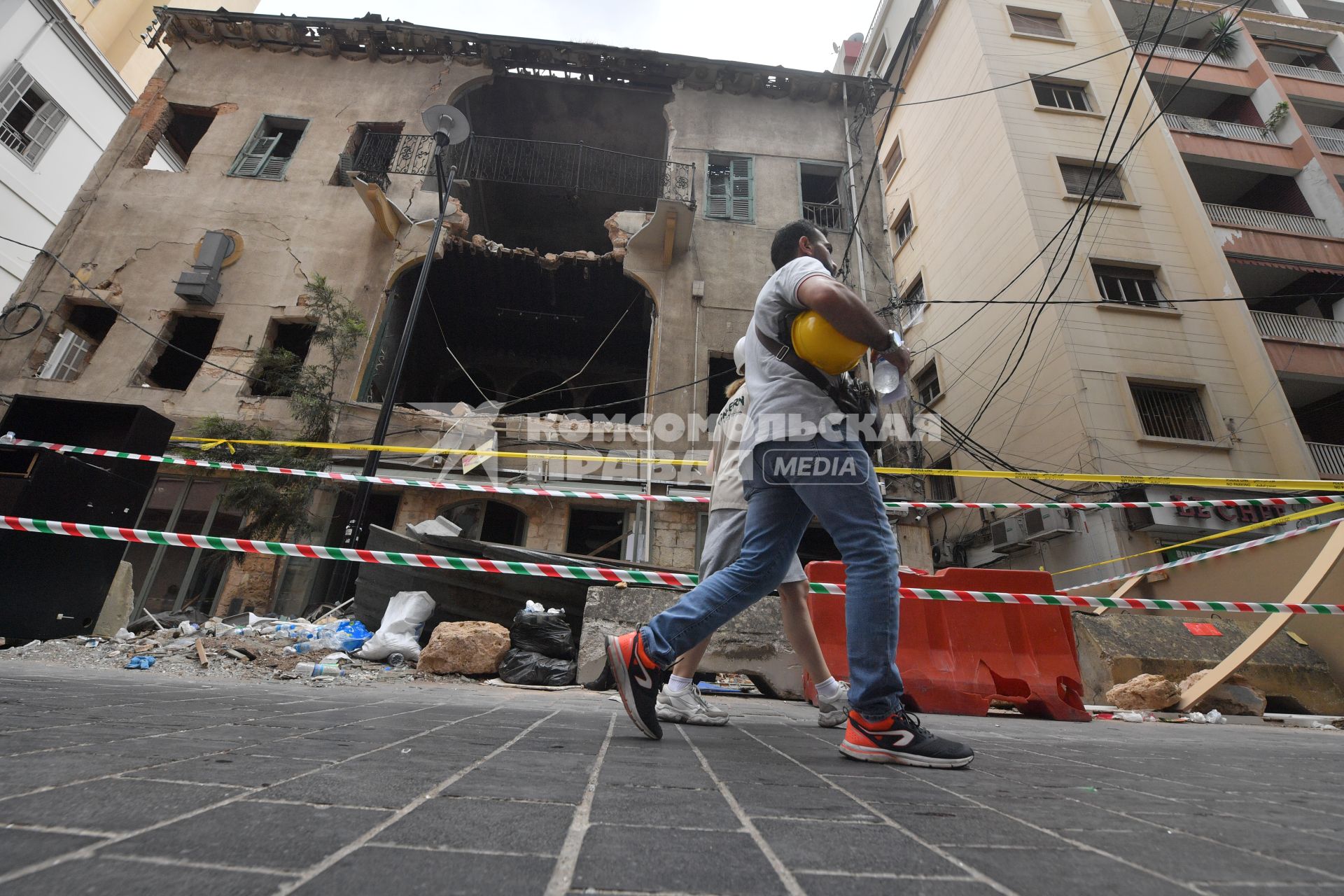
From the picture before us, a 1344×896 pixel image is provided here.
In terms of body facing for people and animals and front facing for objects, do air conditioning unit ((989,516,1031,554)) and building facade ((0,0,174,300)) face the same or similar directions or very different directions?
very different directions

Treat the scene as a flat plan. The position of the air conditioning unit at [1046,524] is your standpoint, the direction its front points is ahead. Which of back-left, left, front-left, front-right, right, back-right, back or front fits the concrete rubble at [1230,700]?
front-left

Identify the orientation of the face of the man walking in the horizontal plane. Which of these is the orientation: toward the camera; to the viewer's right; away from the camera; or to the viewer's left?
to the viewer's right

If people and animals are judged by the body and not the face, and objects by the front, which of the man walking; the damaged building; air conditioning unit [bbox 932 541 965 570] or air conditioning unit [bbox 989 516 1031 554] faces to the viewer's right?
the man walking

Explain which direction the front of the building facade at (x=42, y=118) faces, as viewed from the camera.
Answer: facing the viewer and to the right of the viewer

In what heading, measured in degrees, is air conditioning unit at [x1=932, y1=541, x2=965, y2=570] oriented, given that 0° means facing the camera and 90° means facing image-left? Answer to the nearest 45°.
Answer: approximately 90°

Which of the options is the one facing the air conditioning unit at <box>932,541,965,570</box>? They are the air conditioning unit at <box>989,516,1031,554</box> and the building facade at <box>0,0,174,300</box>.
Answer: the building facade

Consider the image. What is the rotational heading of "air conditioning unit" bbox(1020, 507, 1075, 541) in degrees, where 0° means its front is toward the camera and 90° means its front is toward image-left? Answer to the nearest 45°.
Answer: approximately 45°
